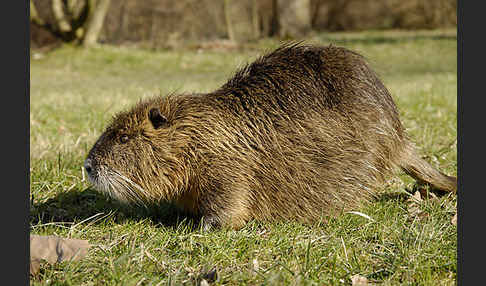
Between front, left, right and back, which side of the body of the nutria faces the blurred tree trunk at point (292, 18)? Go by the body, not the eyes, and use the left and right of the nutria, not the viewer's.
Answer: right

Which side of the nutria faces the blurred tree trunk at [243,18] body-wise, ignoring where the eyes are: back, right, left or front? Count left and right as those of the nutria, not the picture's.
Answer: right

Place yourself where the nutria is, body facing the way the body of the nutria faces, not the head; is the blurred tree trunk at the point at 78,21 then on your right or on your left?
on your right

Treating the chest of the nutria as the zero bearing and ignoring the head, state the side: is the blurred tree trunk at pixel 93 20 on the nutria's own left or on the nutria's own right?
on the nutria's own right

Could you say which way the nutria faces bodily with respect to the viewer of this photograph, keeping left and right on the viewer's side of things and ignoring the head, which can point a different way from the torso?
facing to the left of the viewer
